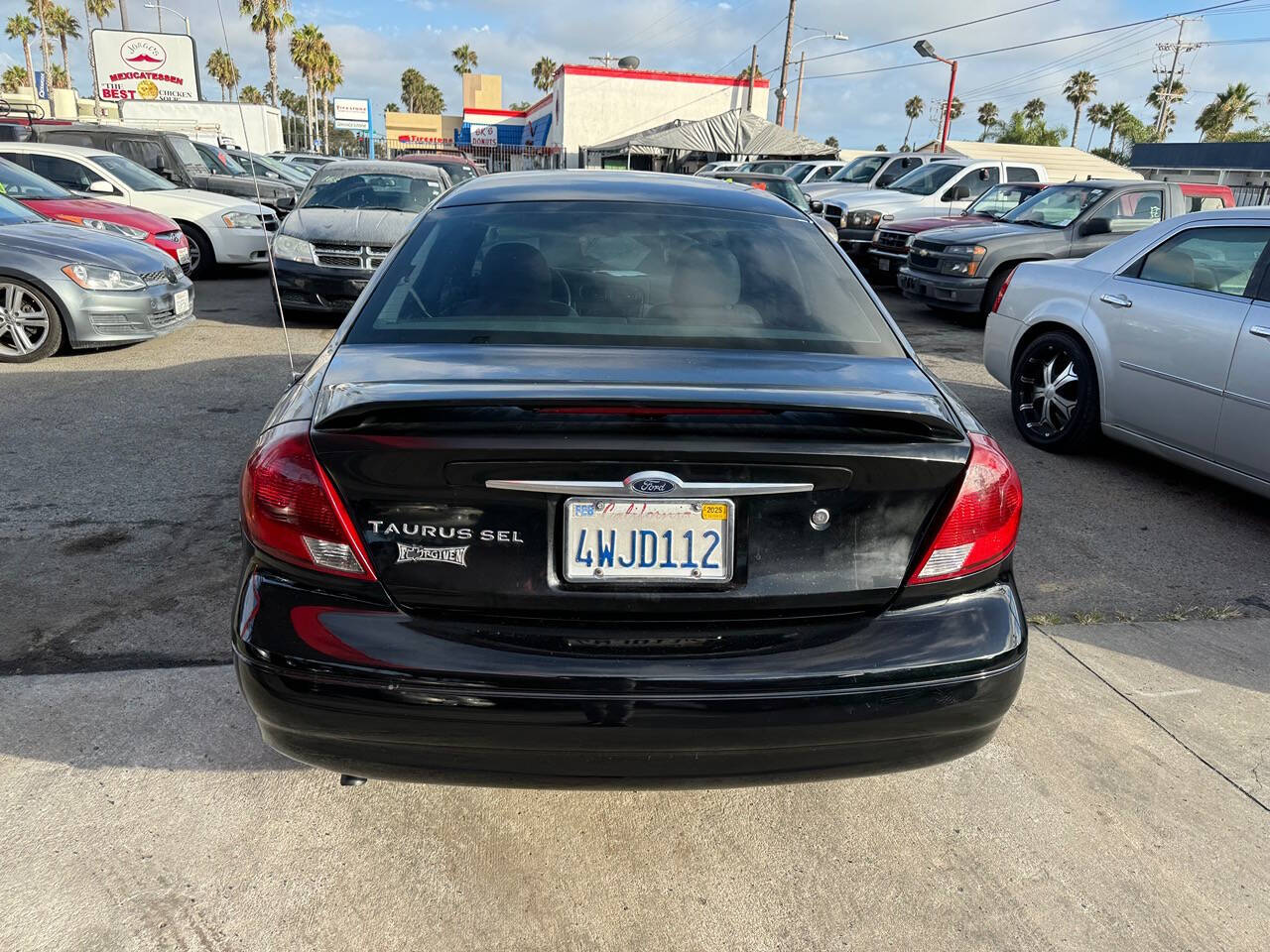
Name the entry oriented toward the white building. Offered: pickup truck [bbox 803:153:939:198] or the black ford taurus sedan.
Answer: the black ford taurus sedan

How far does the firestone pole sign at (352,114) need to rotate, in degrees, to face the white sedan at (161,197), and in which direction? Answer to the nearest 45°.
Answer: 0° — it already faces it

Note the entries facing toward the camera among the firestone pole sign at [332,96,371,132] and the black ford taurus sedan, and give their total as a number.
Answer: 1

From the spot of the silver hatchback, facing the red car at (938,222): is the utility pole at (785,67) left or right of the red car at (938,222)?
left

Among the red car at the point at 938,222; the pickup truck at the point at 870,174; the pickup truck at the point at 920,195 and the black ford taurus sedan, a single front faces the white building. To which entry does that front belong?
the black ford taurus sedan
